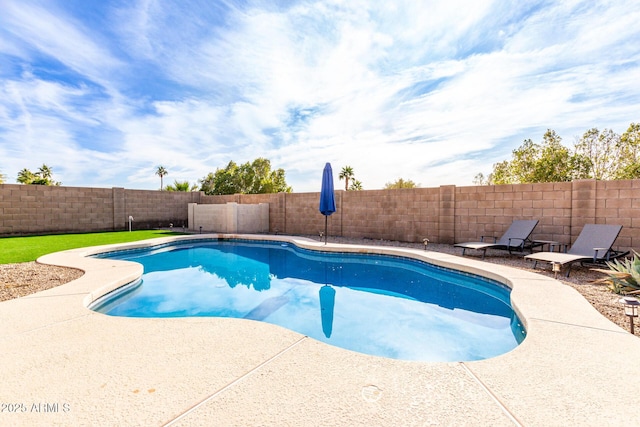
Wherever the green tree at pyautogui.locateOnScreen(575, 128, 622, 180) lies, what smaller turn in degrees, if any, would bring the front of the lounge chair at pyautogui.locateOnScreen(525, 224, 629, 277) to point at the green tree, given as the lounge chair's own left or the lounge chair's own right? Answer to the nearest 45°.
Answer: approximately 135° to the lounge chair's own right

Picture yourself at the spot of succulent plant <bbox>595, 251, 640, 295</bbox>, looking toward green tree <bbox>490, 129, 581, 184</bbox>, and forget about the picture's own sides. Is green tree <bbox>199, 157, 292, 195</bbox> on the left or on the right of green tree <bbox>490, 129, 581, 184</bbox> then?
left

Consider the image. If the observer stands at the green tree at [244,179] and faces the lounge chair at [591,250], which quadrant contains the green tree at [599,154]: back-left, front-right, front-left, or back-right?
front-left

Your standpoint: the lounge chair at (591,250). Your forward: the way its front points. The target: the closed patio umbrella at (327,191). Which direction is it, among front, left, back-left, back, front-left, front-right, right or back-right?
front-right

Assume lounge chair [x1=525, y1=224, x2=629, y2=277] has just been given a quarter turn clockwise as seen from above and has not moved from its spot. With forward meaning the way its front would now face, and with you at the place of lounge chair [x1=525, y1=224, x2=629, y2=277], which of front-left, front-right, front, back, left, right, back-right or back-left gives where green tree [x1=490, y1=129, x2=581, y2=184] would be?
front-right

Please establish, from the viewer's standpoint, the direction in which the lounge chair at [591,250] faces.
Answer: facing the viewer and to the left of the viewer

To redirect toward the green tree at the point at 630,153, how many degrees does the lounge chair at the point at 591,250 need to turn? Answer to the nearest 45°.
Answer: approximately 135° to its right

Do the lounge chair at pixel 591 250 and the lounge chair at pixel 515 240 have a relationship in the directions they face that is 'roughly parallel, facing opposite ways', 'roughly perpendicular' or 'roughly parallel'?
roughly parallel

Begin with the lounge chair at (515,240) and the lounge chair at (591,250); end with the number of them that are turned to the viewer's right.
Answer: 0

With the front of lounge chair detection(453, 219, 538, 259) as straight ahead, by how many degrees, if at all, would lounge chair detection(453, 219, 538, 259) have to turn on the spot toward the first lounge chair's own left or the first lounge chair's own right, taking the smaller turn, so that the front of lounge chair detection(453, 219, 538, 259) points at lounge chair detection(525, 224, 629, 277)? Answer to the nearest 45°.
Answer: approximately 90° to the first lounge chair's own left

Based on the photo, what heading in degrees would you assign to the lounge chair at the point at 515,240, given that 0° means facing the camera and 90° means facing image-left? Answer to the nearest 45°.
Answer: approximately 45°

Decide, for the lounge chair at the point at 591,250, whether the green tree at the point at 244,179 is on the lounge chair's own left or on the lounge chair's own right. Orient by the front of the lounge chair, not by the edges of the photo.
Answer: on the lounge chair's own right
